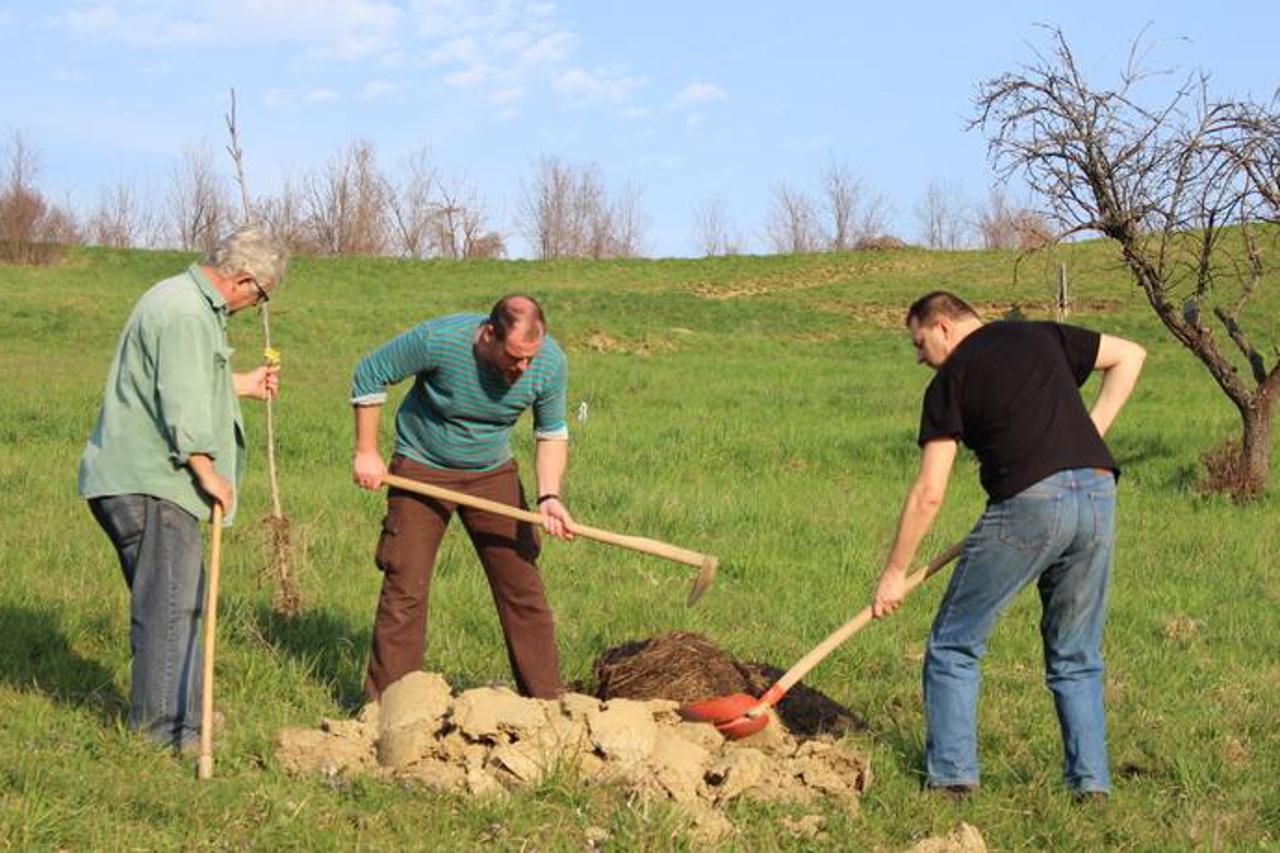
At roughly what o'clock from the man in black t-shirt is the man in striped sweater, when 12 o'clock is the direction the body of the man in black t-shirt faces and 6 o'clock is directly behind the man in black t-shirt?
The man in striped sweater is roughly at 11 o'clock from the man in black t-shirt.

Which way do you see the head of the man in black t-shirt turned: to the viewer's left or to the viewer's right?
to the viewer's left

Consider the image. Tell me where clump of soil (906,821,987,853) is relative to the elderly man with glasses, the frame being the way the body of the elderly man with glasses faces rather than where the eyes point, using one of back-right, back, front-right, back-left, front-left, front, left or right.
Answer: front-right

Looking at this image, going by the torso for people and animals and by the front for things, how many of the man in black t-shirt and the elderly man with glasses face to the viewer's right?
1

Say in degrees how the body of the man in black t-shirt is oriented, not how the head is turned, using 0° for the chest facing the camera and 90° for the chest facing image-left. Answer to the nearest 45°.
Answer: approximately 135°

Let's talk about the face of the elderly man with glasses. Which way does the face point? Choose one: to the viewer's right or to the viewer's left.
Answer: to the viewer's right

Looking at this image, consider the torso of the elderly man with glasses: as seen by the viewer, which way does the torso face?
to the viewer's right

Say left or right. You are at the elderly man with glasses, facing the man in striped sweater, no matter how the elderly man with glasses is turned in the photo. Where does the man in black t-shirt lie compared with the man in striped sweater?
right

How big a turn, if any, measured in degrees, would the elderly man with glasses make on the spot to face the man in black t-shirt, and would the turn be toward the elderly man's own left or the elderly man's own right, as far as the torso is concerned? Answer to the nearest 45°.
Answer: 0° — they already face them
